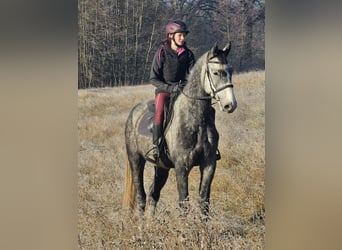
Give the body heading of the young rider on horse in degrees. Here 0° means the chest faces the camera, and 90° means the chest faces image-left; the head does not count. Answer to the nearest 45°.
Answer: approximately 315°

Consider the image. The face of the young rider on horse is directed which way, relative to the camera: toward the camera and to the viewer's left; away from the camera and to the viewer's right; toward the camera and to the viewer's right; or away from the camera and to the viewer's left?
toward the camera and to the viewer's right

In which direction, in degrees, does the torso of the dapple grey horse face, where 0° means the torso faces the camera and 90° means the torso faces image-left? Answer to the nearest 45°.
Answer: approximately 315°
